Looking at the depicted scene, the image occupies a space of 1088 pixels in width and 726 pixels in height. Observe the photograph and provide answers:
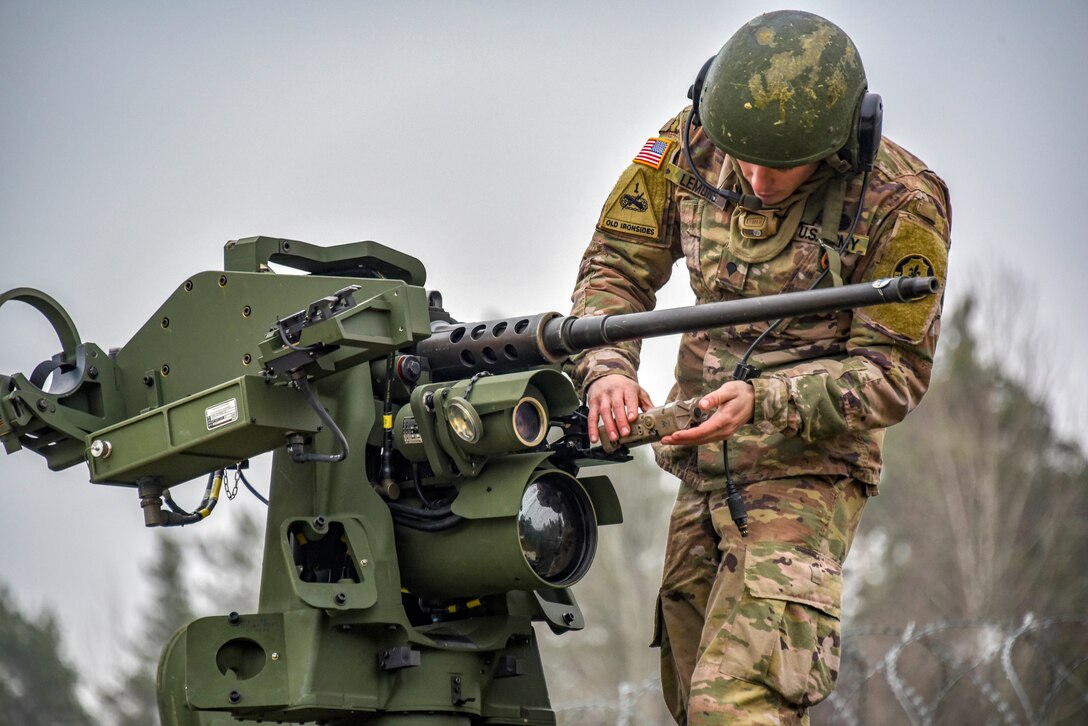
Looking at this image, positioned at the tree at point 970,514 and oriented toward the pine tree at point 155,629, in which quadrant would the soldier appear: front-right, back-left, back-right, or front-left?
front-left

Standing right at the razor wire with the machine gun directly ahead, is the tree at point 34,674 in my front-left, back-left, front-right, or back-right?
back-right

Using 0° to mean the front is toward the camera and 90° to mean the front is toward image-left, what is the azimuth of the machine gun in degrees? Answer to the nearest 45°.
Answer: approximately 315°

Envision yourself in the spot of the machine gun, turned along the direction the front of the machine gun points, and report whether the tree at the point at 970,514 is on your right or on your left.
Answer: on your left

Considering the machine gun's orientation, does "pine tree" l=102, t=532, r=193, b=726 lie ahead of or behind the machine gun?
behind

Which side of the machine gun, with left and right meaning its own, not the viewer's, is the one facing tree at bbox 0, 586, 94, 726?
back

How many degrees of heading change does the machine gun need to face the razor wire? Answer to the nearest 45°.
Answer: approximately 90° to its left

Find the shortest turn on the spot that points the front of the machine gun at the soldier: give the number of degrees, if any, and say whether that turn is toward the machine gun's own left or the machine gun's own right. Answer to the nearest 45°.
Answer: approximately 45° to the machine gun's own left

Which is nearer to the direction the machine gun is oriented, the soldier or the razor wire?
the soldier

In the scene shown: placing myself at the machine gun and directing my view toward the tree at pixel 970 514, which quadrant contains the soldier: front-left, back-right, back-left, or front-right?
front-right
